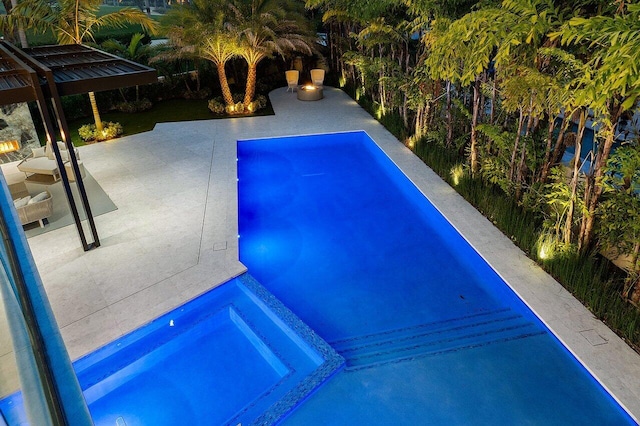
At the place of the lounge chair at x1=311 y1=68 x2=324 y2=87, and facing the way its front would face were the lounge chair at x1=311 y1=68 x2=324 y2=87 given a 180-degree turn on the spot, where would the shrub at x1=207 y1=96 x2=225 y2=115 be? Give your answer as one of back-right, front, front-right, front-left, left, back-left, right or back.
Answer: back-left

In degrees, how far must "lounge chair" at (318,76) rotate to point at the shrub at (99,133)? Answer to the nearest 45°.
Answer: approximately 45° to its right

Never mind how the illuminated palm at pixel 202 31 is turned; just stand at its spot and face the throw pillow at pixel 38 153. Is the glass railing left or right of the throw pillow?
left

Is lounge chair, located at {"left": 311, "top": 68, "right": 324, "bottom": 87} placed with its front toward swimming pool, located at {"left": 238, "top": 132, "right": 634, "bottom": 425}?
yes

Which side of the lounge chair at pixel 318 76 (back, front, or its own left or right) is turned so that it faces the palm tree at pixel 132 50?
right

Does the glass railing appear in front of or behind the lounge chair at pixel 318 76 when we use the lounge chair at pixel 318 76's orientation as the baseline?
in front

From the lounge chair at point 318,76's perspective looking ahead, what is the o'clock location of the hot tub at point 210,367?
The hot tub is roughly at 12 o'clock from the lounge chair.

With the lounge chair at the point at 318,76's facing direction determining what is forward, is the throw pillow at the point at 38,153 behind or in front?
in front

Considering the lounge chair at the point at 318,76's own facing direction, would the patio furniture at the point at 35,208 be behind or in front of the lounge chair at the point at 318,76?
in front

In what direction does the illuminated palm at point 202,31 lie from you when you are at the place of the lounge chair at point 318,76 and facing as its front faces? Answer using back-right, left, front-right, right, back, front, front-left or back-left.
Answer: front-right

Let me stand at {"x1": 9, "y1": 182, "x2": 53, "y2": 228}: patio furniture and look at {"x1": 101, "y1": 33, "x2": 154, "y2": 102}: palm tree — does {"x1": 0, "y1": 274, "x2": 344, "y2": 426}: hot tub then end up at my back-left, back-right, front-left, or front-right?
back-right

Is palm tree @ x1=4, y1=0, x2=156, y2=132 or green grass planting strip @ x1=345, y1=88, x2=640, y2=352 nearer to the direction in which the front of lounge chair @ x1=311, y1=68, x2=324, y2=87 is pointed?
the green grass planting strip

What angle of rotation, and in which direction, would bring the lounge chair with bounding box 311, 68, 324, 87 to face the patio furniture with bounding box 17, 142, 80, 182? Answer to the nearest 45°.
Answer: approximately 45° to its right

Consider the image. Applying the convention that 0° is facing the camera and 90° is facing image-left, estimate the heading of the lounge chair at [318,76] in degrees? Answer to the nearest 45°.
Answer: approximately 0°
